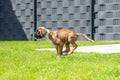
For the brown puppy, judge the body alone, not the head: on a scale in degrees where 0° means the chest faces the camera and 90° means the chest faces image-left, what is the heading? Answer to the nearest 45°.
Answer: approximately 90°
